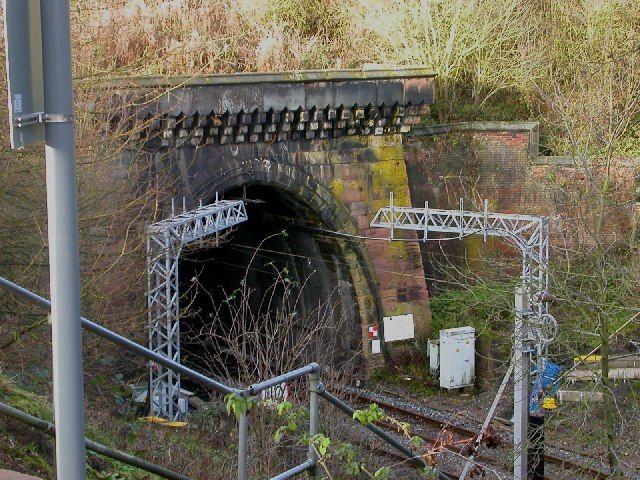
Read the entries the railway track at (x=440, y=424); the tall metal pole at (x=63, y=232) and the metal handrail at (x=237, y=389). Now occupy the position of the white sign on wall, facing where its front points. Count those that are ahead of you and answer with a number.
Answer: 3

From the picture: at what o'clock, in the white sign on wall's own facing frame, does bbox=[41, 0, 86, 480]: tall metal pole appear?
The tall metal pole is roughly at 12 o'clock from the white sign on wall.

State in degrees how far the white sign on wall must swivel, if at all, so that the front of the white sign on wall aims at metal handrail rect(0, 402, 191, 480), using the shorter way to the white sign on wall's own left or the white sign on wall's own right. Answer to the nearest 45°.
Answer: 0° — it already faces it

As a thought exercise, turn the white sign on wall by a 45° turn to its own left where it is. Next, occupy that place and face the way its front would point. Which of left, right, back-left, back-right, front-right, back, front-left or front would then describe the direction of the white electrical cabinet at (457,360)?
front

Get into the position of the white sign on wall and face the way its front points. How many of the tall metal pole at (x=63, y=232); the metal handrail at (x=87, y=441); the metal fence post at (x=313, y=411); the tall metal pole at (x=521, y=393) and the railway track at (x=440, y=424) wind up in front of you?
5

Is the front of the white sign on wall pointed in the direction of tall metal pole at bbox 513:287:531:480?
yes

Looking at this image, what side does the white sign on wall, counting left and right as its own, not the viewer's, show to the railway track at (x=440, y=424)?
front

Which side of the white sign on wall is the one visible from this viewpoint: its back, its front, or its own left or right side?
front

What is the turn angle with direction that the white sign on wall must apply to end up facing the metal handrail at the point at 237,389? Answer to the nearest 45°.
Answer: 0° — it already faces it

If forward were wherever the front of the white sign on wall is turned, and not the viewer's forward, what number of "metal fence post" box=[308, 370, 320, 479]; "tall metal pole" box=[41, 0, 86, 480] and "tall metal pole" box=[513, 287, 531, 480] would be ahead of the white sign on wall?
3

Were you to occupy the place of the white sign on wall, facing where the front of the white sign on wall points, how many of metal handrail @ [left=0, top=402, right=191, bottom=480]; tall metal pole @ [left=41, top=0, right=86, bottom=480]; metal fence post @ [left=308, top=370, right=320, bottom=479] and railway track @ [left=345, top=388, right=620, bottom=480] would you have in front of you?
4

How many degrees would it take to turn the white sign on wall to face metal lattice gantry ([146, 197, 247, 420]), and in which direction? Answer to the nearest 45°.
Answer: approximately 45° to its right
